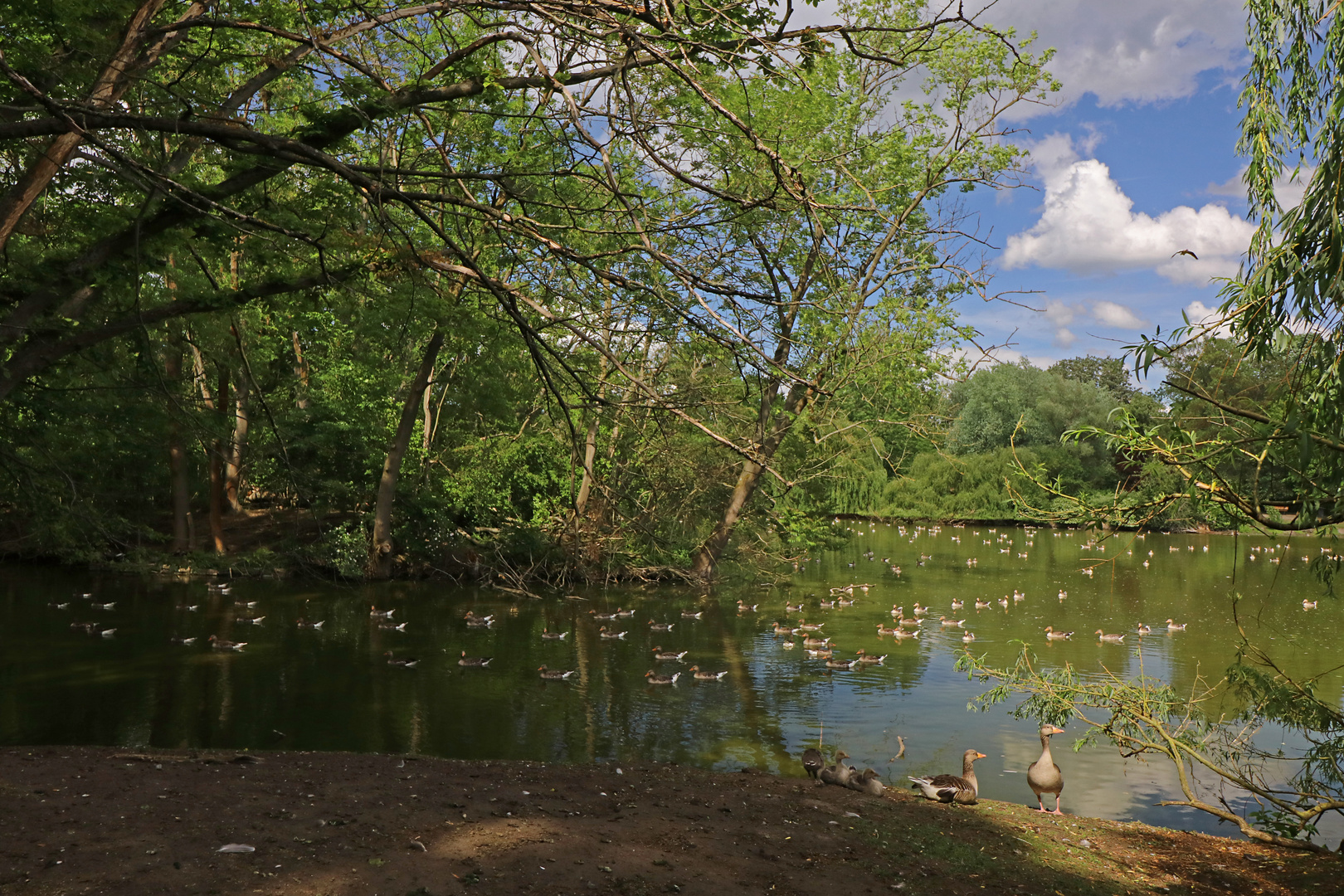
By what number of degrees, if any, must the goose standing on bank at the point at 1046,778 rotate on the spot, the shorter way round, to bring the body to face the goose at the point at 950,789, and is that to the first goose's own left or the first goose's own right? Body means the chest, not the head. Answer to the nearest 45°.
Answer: approximately 45° to the first goose's own right

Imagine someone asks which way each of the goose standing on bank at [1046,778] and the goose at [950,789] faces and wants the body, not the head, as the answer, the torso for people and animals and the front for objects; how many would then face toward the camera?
1

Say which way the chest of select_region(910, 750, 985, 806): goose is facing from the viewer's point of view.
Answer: to the viewer's right

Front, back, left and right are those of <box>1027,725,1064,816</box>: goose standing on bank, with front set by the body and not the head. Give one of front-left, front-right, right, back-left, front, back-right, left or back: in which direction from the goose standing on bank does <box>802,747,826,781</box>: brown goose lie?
right

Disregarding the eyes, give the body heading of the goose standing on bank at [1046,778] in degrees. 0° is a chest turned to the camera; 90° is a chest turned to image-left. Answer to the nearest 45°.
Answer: approximately 0°

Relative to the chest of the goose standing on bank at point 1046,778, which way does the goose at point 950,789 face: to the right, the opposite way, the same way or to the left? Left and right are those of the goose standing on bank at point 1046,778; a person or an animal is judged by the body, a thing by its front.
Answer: to the left

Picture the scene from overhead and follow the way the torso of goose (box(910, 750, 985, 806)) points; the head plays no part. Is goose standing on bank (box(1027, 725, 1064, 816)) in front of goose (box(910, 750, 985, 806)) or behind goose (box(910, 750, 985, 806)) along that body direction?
in front
